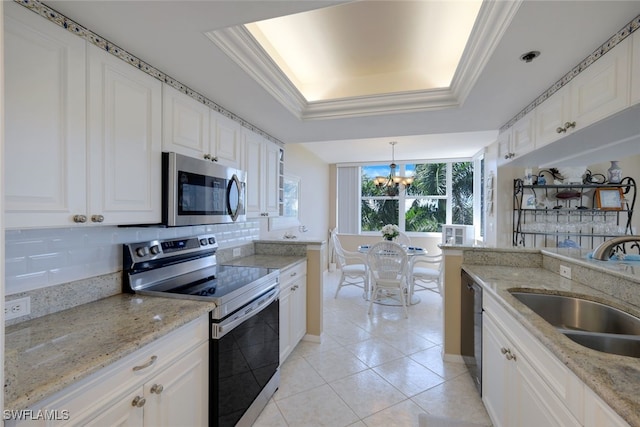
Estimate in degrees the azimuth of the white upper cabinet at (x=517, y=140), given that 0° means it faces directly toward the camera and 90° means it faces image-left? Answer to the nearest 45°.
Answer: approximately 45°

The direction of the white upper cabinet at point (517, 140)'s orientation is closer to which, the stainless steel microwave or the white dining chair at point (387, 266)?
the stainless steel microwave

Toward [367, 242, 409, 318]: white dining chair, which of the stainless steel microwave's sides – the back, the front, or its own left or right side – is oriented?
left

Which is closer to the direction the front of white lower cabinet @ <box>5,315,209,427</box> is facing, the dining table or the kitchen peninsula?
the kitchen peninsula

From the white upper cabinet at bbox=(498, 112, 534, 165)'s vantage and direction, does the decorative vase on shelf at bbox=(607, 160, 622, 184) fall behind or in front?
behind

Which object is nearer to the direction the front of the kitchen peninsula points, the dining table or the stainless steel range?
the stainless steel range

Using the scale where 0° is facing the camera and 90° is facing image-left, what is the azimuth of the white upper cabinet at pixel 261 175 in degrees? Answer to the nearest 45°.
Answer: approximately 315°

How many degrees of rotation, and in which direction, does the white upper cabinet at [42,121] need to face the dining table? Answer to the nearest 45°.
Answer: approximately 45° to its left

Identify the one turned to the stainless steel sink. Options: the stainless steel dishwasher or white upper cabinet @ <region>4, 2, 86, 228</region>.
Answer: the white upper cabinet
